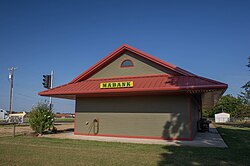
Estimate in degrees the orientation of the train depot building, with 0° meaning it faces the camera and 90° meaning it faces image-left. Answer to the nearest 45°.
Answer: approximately 0°

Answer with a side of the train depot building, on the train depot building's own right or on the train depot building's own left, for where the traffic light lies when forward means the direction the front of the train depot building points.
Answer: on the train depot building's own right

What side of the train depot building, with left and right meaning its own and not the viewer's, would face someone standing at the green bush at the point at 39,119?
right
